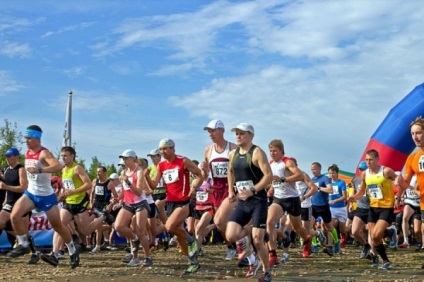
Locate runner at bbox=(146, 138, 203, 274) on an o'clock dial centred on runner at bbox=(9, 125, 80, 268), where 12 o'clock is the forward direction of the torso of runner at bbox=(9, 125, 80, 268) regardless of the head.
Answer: runner at bbox=(146, 138, 203, 274) is roughly at 8 o'clock from runner at bbox=(9, 125, 80, 268).

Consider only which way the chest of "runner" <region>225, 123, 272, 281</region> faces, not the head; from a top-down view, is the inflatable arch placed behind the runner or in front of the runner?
behind

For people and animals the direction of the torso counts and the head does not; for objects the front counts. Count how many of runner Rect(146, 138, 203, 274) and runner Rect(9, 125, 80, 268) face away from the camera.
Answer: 0

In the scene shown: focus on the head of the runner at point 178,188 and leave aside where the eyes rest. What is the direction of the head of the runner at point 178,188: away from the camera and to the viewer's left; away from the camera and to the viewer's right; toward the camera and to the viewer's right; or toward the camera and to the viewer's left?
toward the camera and to the viewer's left

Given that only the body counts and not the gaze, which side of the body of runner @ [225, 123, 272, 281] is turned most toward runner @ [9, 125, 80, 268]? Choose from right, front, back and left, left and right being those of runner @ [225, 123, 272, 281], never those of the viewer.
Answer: right

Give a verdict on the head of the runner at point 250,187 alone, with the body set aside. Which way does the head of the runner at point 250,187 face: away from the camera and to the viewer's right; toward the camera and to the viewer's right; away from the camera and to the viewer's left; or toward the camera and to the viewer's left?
toward the camera and to the viewer's left

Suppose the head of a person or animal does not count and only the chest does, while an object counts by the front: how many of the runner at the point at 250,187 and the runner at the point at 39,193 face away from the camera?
0

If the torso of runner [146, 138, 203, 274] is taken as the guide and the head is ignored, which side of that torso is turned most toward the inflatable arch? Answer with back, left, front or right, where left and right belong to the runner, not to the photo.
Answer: back

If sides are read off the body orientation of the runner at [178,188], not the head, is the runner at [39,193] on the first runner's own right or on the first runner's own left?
on the first runner's own right

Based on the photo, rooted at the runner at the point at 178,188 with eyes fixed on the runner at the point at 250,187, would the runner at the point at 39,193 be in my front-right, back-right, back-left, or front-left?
back-right

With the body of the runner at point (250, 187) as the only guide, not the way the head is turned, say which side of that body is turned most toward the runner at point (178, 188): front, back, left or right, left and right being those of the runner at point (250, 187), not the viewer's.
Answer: right
